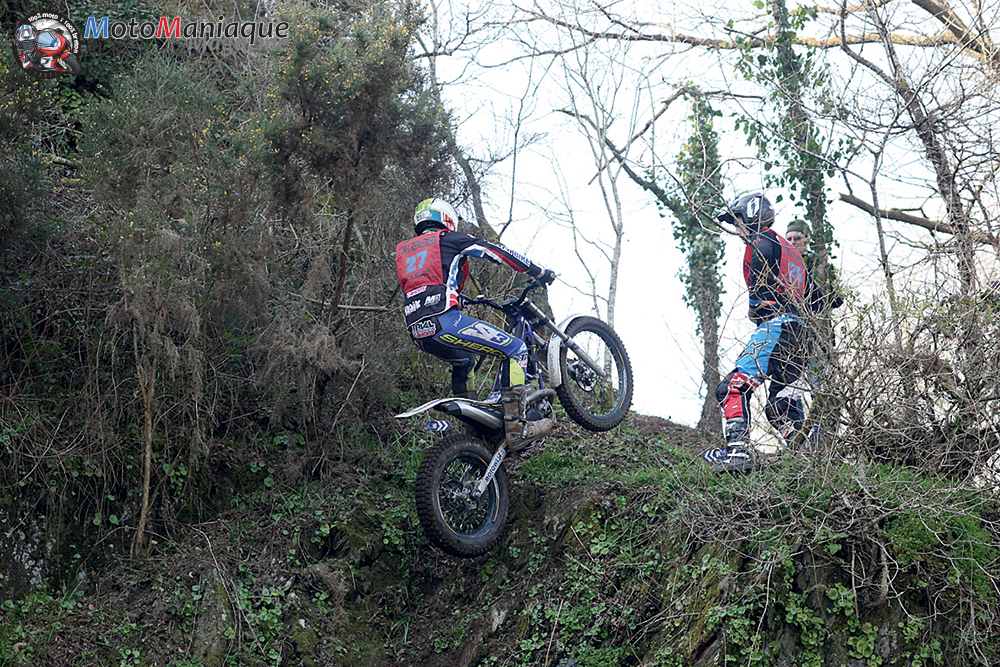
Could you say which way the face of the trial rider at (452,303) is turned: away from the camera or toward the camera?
away from the camera

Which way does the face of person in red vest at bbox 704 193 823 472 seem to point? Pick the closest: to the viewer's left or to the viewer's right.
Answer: to the viewer's left

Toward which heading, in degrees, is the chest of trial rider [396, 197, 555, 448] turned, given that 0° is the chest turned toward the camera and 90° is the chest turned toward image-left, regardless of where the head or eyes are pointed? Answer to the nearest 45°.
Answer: approximately 225°

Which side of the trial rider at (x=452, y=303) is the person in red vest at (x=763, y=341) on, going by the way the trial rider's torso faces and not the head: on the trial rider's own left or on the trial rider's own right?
on the trial rider's own right
